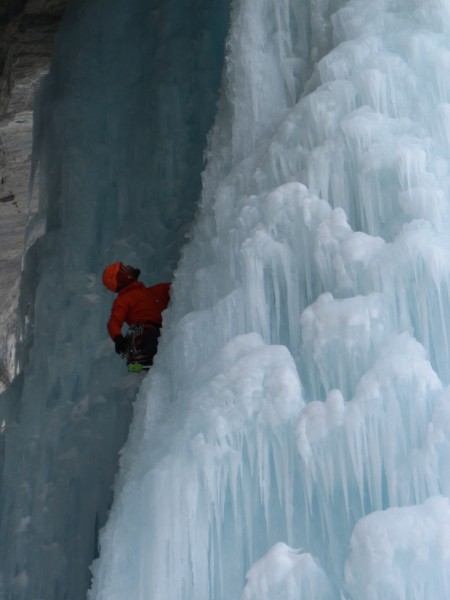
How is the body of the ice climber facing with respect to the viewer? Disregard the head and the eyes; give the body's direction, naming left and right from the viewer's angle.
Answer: facing away from the viewer and to the right of the viewer
